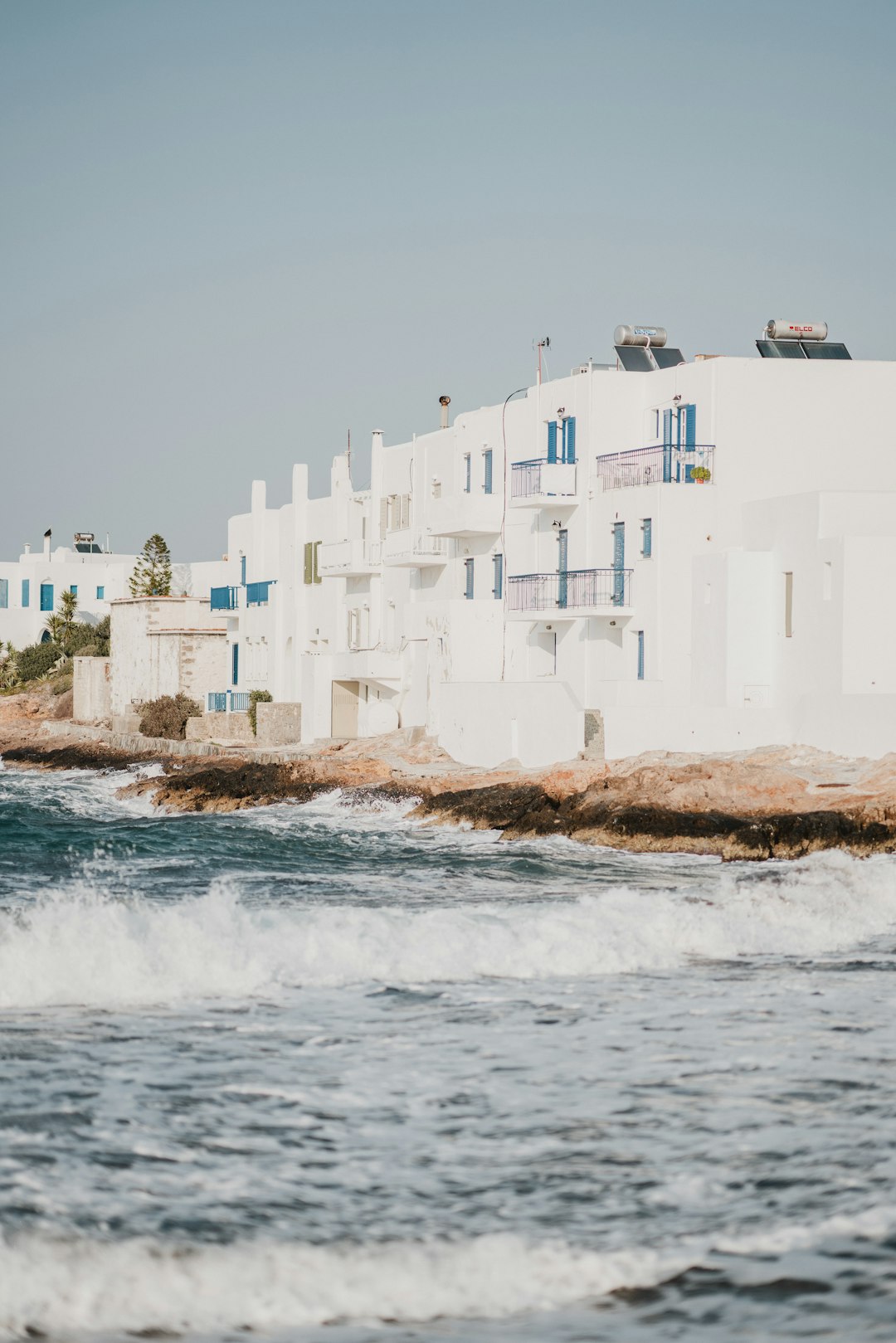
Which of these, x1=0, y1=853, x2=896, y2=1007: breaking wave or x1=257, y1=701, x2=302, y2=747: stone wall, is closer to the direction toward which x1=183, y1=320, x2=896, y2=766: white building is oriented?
the breaking wave

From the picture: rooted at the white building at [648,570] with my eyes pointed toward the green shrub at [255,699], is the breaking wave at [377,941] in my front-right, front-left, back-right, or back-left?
back-left

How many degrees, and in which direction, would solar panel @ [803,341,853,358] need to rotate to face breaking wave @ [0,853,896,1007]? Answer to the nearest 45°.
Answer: approximately 45° to its right

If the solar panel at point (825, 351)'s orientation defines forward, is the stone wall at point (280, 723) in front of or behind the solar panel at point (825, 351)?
behind

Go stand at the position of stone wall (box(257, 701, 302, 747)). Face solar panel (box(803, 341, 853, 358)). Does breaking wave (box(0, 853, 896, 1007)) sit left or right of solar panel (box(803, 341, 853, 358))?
right

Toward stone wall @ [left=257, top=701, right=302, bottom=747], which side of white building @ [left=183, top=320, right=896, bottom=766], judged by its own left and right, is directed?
right

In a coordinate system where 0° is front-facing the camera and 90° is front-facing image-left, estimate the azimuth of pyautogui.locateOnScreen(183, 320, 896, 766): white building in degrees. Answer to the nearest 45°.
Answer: approximately 45°

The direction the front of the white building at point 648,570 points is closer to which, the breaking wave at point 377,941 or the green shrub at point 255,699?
the breaking wave

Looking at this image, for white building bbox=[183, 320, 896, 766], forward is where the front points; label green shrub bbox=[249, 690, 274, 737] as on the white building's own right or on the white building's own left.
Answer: on the white building's own right
